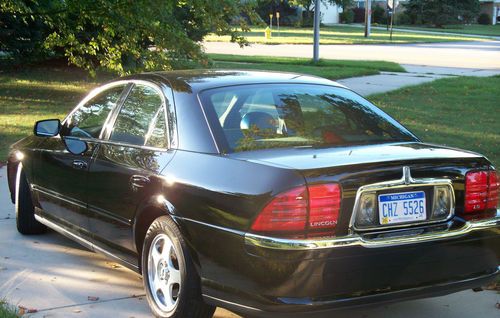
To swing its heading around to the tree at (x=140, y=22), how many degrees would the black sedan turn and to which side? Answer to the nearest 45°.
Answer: approximately 45° to its right

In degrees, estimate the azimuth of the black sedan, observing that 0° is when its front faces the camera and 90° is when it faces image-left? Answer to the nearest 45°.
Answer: approximately 135°
